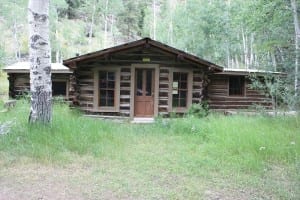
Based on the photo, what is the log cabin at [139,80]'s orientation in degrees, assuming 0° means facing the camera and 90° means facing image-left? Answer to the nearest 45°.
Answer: approximately 0°

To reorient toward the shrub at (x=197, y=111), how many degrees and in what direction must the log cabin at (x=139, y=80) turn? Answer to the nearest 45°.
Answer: approximately 90° to its left

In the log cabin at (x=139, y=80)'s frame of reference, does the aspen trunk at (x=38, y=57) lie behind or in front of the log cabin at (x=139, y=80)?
in front

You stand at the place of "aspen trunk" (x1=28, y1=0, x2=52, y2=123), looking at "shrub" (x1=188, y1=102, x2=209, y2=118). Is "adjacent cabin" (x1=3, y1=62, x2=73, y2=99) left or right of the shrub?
left

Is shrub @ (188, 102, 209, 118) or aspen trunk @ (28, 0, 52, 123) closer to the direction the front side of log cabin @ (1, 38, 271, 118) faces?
the aspen trunk
